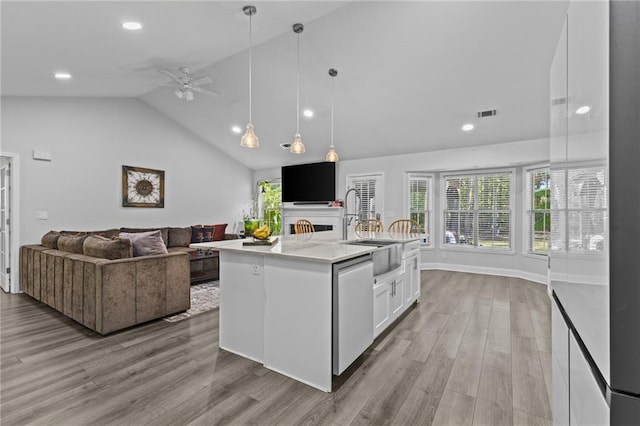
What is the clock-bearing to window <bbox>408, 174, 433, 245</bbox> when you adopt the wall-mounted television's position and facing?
The window is roughly at 8 o'clock from the wall-mounted television.

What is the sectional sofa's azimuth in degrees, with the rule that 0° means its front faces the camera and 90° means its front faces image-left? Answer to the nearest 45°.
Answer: approximately 225°

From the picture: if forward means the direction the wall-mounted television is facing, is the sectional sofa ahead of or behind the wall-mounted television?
ahead

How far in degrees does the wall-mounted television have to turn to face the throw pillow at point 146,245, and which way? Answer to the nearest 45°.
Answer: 0° — it already faces it

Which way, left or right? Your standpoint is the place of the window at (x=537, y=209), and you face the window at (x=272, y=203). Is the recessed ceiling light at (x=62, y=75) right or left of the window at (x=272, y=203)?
left

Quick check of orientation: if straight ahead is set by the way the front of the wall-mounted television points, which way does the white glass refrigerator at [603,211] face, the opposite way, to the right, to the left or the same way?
to the right

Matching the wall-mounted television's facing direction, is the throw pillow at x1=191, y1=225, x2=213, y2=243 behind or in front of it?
in front

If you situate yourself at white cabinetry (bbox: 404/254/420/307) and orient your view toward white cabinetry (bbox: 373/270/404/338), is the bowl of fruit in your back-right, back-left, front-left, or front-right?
front-right

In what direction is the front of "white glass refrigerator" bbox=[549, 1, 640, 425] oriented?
to the viewer's left

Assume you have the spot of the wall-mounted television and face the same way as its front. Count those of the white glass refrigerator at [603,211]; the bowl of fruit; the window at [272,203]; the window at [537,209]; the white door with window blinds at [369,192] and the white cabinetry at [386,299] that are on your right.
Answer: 1

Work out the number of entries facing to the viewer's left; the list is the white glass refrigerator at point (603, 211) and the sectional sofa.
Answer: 1

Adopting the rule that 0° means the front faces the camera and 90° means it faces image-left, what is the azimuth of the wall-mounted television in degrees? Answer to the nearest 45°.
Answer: approximately 45°
